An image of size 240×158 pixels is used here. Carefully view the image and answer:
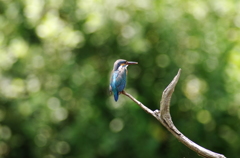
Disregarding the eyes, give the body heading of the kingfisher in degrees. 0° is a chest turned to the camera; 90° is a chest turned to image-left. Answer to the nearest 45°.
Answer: approximately 225°
